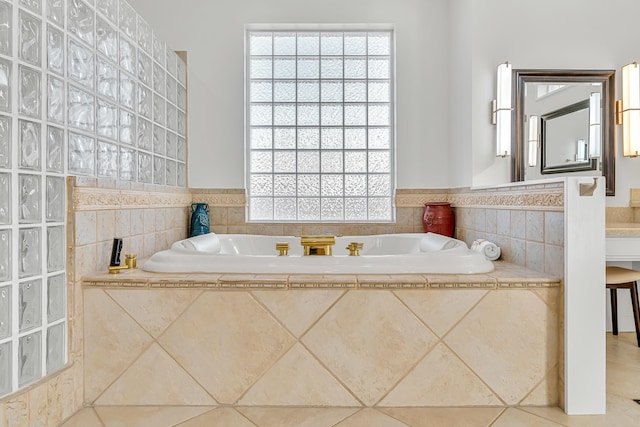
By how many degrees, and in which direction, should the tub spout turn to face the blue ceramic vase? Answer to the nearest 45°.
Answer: approximately 135° to its right

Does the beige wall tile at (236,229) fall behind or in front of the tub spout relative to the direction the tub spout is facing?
behind

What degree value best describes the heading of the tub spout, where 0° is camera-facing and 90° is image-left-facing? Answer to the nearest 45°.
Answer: approximately 0°
